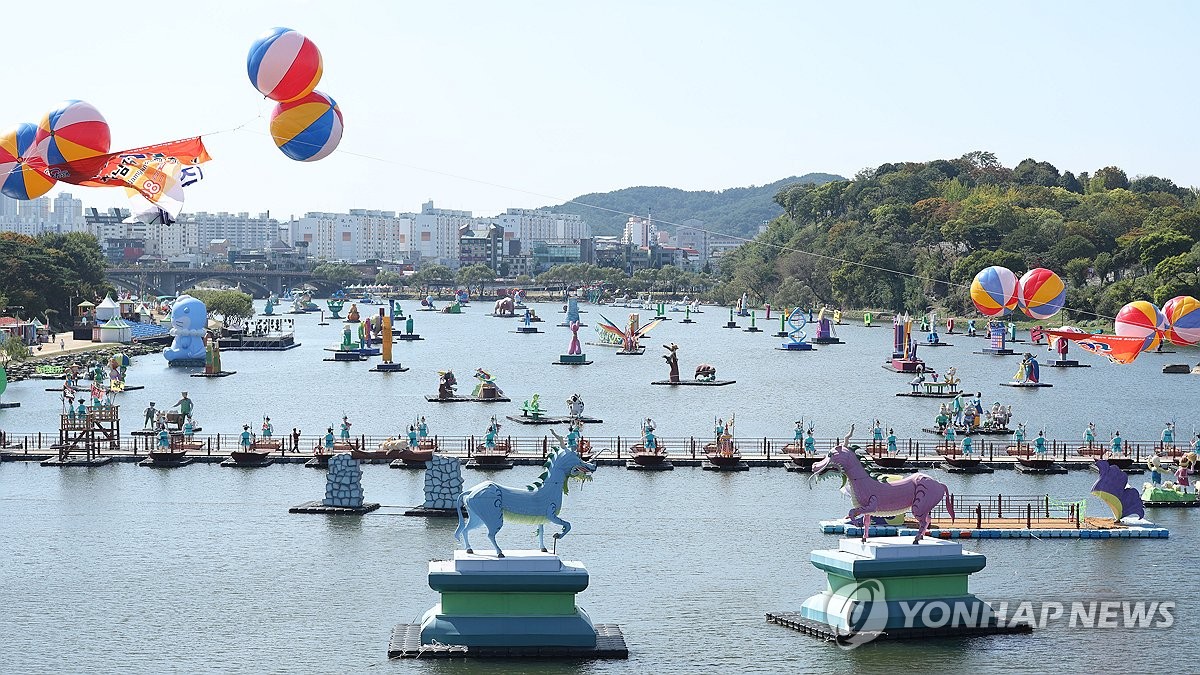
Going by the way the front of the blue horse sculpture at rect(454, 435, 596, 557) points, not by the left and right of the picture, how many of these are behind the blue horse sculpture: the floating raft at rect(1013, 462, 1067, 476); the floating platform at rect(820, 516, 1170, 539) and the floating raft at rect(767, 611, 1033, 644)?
0

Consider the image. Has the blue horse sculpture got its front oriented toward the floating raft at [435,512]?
no

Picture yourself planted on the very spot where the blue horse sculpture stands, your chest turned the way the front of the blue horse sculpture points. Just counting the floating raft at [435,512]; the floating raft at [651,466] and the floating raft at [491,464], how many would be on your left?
3

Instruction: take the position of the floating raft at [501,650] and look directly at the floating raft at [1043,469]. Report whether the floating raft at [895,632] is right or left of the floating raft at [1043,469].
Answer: right

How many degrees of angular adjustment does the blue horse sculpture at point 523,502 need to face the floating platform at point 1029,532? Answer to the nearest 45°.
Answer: approximately 45° to its left

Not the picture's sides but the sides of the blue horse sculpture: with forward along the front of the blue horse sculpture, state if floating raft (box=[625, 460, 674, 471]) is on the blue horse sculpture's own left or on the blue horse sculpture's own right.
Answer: on the blue horse sculpture's own left

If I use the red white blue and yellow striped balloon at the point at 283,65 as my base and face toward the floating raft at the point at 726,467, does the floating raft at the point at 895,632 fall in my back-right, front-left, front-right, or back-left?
front-right

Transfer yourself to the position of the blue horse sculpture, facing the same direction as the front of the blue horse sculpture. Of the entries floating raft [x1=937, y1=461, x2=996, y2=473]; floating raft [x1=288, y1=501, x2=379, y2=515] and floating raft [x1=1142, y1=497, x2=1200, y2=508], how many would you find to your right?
0

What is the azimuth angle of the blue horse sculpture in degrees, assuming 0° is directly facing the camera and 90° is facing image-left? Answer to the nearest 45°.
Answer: approximately 270°

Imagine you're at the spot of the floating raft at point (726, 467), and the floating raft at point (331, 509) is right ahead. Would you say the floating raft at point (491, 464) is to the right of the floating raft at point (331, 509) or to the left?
right

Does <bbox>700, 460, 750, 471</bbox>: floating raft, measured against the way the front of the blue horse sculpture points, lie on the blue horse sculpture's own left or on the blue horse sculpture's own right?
on the blue horse sculpture's own left

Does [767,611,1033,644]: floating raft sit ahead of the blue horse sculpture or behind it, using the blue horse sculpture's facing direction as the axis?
ahead
